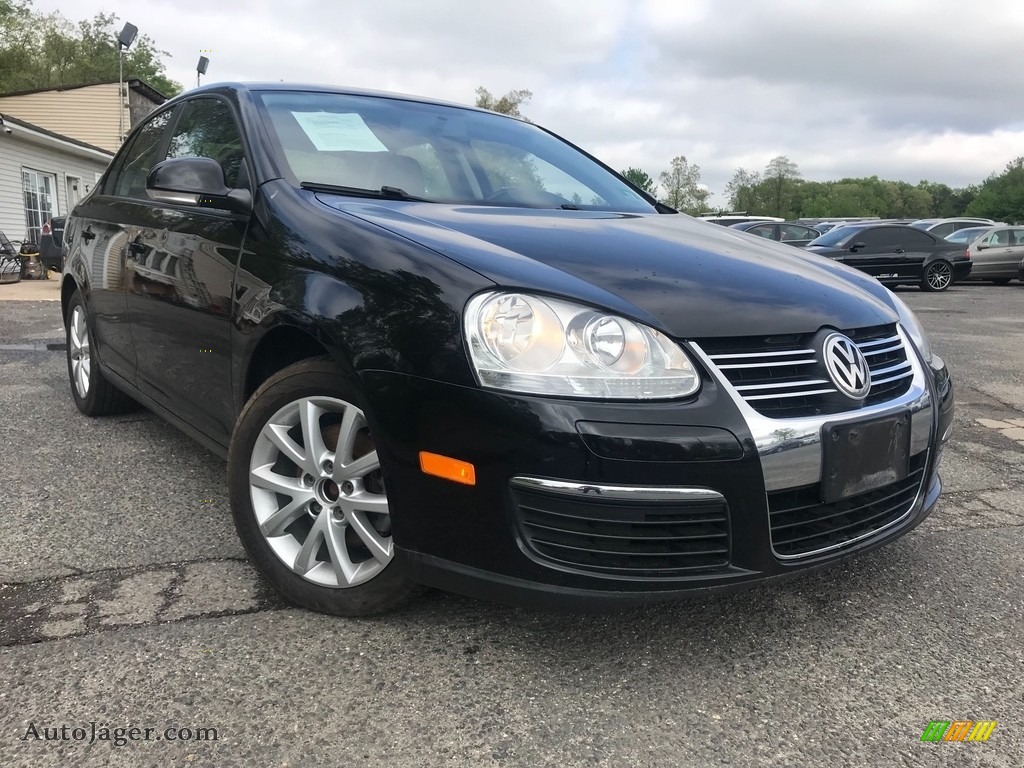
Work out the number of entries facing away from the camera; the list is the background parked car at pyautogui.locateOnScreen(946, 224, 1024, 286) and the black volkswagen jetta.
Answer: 0

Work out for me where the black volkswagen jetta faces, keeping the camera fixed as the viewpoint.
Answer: facing the viewer and to the right of the viewer

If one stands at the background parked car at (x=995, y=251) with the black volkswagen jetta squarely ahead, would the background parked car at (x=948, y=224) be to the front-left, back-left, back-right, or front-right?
back-right

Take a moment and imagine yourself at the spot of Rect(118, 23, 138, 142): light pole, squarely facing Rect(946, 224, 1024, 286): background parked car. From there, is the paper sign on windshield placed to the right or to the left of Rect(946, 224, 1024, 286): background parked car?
right

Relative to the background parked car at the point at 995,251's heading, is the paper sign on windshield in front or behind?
in front

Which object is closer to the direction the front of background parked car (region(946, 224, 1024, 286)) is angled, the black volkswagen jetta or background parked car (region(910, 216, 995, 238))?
the black volkswagen jetta

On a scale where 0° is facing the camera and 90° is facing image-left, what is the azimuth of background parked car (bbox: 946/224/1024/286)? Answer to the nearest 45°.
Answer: approximately 45°

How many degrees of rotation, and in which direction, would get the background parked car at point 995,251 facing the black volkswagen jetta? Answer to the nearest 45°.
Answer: approximately 45° to its left

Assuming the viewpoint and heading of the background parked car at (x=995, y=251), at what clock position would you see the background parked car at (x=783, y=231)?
the background parked car at (x=783, y=231) is roughly at 12 o'clock from the background parked car at (x=995, y=251).

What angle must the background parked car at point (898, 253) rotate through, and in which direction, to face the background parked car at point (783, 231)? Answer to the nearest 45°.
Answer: approximately 45° to its right

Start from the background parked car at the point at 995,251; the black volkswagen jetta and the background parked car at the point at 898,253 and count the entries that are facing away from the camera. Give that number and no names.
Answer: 0

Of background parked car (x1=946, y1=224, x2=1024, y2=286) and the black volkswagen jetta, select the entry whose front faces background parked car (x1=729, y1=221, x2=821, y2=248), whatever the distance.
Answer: background parked car (x1=946, y1=224, x2=1024, y2=286)

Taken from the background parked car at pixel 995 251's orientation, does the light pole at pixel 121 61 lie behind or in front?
in front

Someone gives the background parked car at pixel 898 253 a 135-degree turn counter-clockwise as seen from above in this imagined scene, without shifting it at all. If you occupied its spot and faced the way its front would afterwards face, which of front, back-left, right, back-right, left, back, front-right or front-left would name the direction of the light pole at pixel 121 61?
back
